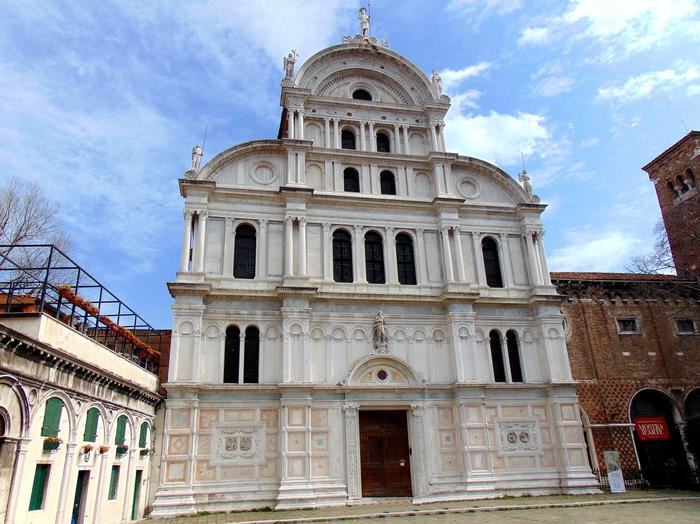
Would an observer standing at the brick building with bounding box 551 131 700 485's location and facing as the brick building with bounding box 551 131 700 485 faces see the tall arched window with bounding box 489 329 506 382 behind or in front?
in front

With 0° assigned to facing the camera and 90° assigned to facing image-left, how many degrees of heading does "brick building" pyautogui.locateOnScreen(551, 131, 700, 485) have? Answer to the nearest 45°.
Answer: approximately 0°

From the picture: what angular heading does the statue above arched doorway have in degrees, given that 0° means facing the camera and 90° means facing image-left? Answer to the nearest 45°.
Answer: approximately 0°

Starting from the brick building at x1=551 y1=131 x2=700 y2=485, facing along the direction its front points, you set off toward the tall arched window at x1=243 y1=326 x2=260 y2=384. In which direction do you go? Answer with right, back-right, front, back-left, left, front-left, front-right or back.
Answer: front-right

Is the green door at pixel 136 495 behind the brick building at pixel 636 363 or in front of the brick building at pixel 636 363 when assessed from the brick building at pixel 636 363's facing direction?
in front

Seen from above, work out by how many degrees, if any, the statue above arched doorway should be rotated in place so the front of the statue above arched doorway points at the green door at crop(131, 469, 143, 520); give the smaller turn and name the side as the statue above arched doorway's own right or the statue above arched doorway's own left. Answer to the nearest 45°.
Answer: approximately 90° to the statue above arched doorway's own right

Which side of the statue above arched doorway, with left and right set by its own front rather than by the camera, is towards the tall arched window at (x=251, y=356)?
right
